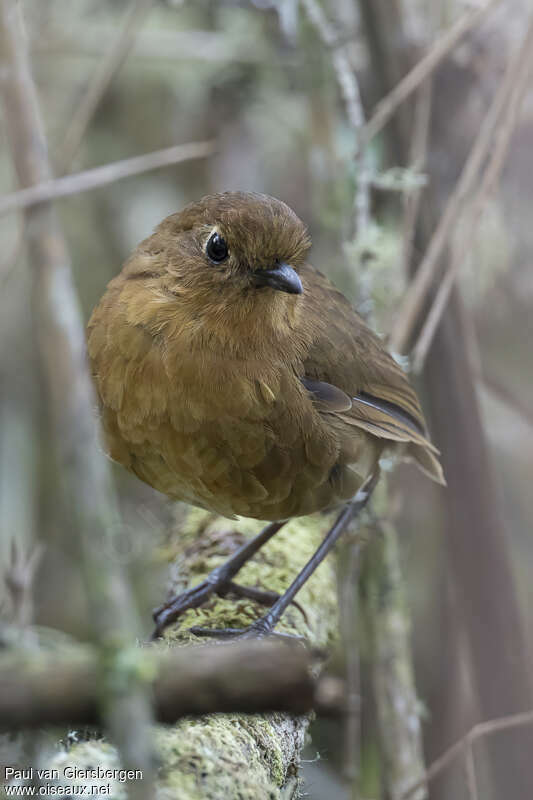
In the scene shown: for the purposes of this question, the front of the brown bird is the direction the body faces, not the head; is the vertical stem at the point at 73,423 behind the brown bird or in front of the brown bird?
in front

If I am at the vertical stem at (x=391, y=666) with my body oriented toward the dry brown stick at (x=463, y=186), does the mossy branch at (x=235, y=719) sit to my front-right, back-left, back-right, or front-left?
back-left

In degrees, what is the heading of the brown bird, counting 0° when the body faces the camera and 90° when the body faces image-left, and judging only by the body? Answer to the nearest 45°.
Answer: approximately 45°

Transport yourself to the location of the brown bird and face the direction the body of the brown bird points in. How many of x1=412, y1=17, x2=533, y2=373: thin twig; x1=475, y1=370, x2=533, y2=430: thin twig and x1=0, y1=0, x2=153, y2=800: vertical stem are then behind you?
2

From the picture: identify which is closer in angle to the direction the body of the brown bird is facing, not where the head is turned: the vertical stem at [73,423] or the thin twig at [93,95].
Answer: the vertical stem

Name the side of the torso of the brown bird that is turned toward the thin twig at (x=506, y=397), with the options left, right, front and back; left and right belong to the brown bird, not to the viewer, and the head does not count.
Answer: back

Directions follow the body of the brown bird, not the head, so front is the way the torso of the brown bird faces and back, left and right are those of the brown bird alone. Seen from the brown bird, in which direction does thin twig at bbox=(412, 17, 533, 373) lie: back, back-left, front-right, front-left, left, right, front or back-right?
back

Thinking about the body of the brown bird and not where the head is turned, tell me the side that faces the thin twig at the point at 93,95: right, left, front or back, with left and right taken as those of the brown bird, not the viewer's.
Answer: right

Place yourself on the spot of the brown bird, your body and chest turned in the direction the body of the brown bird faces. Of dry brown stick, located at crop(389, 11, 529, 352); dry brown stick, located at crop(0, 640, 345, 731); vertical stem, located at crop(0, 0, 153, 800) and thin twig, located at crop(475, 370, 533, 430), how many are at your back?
2

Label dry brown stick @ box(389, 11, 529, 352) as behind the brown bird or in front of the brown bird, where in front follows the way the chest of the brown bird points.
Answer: behind
